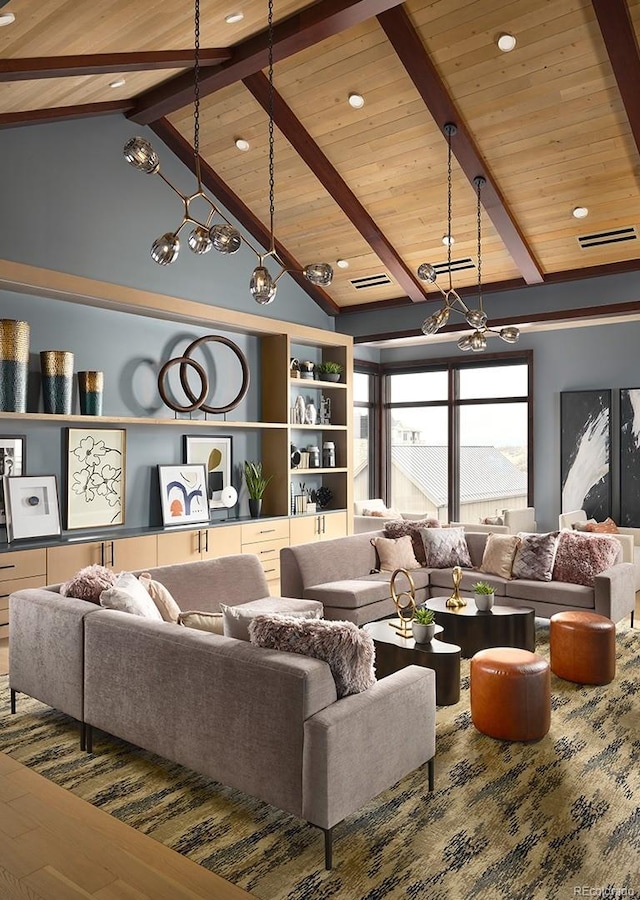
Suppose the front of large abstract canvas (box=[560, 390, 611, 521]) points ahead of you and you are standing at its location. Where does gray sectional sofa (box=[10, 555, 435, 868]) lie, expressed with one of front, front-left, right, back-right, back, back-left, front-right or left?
front

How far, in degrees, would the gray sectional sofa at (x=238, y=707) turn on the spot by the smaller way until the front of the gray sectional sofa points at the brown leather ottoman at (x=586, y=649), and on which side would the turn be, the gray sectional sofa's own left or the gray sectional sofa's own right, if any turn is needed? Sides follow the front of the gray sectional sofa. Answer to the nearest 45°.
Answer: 0° — it already faces it

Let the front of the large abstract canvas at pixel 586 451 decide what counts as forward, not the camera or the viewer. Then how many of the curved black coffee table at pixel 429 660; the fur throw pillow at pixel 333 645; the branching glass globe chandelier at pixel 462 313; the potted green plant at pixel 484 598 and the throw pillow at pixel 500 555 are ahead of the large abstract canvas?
5

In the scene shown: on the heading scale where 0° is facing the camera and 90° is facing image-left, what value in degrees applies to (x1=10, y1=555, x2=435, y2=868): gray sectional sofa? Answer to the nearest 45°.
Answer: approximately 225°

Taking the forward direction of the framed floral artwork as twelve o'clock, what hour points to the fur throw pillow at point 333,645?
The fur throw pillow is roughly at 1 o'clock from the framed floral artwork.

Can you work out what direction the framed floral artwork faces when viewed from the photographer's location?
facing the viewer and to the right of the viewer

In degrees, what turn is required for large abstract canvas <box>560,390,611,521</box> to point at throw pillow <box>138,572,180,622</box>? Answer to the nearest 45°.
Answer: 0° — it already faces it

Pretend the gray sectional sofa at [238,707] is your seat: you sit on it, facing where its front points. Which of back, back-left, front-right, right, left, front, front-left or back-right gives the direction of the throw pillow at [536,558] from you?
front

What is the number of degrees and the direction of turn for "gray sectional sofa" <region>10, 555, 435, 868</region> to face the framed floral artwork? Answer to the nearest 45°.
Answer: approximately 45° to its left

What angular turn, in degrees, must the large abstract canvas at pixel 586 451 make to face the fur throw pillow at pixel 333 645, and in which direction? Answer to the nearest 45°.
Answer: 0° — it already faces it

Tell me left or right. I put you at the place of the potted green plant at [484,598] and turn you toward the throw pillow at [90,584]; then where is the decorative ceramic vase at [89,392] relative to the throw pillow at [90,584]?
right

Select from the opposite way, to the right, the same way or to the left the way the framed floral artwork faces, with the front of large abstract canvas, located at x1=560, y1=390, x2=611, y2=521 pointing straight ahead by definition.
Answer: to the left

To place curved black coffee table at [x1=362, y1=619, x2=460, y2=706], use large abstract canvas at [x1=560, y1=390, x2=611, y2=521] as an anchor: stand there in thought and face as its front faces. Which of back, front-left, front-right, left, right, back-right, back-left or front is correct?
front

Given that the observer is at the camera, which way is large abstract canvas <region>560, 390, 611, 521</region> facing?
facing the viewer

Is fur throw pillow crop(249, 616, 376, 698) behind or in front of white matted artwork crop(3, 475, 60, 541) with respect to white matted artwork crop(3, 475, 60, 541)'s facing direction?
in front
